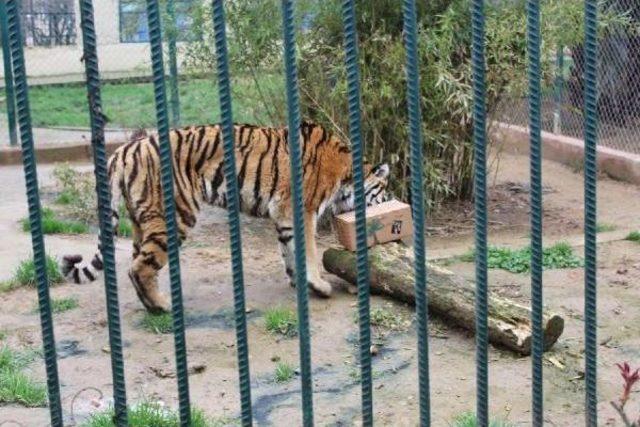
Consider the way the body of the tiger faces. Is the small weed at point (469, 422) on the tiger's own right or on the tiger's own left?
on the tiger's own right

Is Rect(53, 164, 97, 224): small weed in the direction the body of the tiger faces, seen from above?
no

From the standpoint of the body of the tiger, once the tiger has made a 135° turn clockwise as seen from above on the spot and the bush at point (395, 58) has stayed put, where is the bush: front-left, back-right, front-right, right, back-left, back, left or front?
back

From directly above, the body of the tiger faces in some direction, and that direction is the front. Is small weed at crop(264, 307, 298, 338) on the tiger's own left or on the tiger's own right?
on the tiger's own right

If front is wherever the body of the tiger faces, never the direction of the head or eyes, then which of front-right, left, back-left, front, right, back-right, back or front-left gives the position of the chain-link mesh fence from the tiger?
front-left

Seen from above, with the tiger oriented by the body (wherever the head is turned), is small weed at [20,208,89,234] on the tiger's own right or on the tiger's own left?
on the tiger's own left

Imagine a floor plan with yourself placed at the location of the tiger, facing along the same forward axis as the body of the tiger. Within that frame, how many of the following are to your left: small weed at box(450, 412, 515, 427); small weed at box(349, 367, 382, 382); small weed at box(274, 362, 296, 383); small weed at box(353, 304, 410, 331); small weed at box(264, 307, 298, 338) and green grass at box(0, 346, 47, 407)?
0

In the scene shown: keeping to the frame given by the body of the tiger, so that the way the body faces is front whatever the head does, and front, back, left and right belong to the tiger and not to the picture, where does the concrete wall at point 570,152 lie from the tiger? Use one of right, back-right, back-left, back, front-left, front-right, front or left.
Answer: front-left

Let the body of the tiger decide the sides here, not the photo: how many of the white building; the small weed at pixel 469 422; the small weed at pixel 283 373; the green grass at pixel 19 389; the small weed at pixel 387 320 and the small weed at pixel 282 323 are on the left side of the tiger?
1

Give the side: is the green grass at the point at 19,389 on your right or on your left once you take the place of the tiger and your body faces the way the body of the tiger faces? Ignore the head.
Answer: on your right

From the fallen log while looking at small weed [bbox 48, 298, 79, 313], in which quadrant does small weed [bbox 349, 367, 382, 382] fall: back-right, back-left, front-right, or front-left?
front-left

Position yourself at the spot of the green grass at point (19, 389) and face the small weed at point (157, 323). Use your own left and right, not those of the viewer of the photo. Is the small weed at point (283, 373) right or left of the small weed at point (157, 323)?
right

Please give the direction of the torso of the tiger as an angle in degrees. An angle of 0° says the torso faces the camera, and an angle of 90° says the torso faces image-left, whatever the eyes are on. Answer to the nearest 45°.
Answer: approximately 270°

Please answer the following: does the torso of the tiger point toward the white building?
no

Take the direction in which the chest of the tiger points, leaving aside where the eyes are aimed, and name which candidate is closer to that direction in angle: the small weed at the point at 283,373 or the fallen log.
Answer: the fallen log
